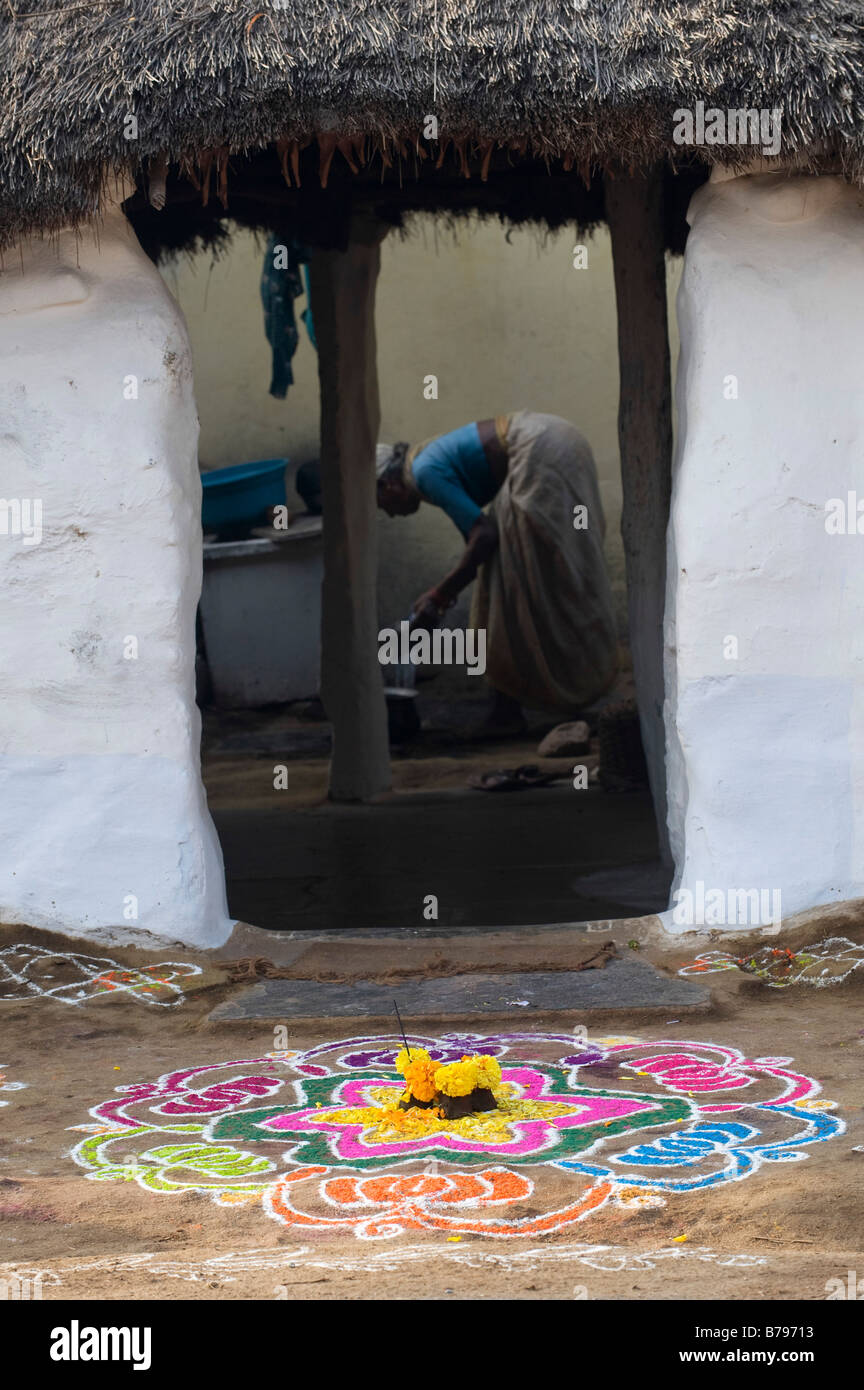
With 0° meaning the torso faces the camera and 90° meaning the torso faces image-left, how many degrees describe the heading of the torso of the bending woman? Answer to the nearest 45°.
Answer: approximately 90°

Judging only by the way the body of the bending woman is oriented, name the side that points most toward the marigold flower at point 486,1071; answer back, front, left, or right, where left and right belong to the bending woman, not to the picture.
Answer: left

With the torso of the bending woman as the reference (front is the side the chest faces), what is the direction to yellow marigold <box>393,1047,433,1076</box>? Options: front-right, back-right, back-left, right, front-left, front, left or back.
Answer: left

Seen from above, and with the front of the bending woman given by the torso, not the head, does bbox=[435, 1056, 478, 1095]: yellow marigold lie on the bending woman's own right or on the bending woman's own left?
on the bending woman's own left

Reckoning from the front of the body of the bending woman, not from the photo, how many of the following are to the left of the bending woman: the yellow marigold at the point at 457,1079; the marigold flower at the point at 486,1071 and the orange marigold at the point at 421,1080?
3

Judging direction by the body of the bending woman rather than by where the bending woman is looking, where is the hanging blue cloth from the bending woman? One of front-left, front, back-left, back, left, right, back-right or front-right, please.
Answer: front-left

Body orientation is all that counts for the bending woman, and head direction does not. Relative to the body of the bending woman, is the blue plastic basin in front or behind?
in front

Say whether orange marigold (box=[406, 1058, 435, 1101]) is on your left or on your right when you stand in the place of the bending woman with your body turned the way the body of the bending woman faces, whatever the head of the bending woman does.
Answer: on your left
